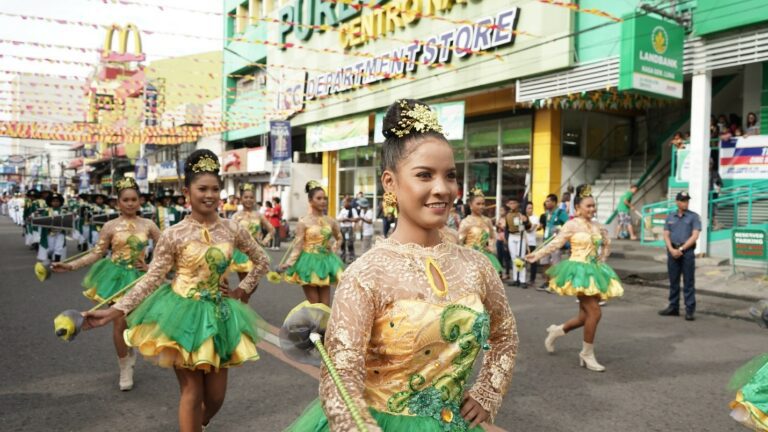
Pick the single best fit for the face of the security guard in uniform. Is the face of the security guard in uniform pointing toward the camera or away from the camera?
toward the camera

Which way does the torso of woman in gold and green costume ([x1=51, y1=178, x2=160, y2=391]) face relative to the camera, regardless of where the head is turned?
toward the camera

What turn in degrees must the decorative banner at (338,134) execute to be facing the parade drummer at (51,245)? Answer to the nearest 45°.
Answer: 0° — it already faces them

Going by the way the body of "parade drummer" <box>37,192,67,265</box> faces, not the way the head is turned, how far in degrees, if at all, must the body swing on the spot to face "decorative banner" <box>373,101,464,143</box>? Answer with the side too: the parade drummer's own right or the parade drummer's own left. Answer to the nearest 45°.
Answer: approximately 90° to the parade drummer's own left

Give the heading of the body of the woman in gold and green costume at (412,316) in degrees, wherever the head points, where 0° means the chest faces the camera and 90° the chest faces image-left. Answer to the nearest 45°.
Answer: approximately 315°

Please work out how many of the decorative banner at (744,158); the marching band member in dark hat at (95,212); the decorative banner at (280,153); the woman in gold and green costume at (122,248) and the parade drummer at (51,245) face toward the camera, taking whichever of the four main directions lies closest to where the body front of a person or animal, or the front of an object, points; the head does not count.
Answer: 5

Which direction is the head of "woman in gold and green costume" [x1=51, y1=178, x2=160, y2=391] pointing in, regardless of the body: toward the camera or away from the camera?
toward the camera

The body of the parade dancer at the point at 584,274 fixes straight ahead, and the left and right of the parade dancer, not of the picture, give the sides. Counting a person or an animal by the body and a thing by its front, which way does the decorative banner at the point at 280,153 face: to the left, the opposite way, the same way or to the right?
the same way

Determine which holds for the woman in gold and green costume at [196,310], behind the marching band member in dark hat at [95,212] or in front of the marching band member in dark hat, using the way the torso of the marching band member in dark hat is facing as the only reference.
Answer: in front

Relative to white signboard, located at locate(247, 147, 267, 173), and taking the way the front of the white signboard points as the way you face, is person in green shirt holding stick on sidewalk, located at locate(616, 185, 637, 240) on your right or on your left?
on your left

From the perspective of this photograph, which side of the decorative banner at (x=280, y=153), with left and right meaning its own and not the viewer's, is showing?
front

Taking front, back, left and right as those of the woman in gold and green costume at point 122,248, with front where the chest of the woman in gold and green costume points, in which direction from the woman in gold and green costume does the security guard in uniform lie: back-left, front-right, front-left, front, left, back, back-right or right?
left

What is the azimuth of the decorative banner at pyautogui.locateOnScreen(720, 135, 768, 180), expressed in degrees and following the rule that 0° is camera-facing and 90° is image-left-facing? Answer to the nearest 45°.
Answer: approximately 0°
